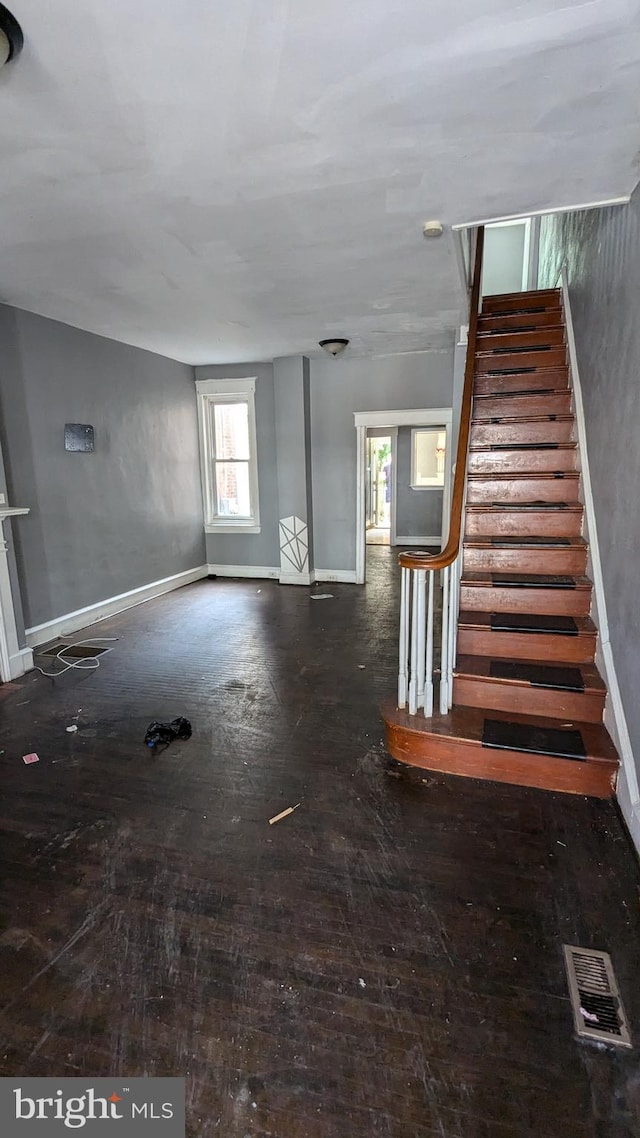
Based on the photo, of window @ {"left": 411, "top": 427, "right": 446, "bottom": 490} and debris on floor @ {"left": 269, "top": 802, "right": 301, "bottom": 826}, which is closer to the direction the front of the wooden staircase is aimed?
the debris on floor

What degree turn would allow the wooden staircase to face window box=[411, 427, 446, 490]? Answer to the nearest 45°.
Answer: approximately 180°

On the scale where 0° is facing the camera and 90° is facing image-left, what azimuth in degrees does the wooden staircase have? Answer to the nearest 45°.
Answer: approximately 0°

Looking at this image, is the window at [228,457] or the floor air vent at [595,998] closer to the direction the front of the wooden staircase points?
the floor air vent

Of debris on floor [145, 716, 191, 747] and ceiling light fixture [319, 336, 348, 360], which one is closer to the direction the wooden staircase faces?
the debris on floor

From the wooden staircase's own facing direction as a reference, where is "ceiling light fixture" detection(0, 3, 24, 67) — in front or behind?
in front

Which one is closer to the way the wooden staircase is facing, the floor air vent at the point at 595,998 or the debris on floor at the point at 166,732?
the floor air vent

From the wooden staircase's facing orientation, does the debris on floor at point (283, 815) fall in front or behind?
in front

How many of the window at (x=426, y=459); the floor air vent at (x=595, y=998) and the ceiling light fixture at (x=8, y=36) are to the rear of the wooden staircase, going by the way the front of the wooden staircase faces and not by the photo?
1

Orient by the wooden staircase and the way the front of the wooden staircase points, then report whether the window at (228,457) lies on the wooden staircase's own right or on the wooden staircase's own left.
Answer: on the wooden staircase's own right

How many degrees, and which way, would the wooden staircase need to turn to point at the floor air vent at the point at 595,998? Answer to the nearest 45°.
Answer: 0° — it already faces it
